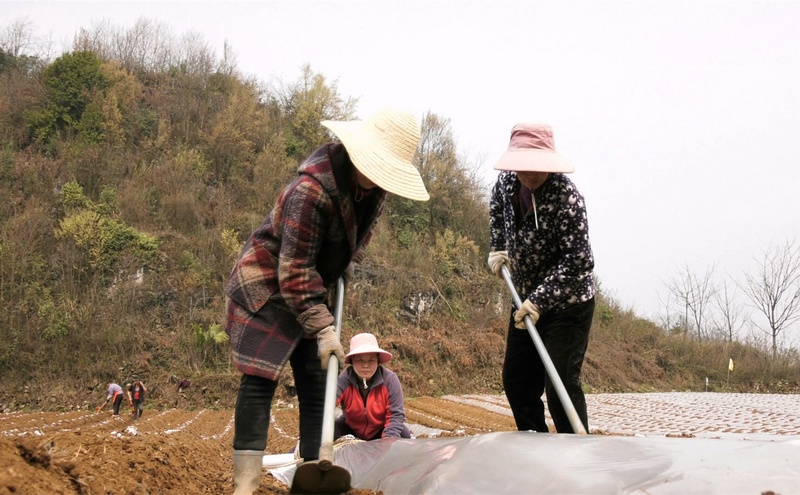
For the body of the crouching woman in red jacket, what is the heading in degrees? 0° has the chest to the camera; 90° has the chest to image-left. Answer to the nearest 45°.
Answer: approximately 0°

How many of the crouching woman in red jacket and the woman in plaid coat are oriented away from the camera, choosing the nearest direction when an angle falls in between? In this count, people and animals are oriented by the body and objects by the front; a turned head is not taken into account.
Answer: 0

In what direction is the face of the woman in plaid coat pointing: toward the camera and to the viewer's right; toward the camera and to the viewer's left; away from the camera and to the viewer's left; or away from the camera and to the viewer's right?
toward the camera and to the viewer's right

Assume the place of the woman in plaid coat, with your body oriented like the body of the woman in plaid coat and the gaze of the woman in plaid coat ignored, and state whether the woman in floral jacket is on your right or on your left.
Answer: on your left

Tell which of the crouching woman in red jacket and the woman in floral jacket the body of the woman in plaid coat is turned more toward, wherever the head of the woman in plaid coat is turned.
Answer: the woman in floral jacket

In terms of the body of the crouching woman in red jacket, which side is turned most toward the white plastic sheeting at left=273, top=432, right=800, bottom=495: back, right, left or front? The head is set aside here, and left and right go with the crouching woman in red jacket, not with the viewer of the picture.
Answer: front

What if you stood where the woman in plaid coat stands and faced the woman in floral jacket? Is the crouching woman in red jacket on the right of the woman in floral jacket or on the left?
left

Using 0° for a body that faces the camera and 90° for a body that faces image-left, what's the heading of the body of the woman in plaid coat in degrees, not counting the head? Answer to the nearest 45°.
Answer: approximately 315°

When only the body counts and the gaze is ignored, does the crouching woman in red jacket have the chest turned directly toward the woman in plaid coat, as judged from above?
yes

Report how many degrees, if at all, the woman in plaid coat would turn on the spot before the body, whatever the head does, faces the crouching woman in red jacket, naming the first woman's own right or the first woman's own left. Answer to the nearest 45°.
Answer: approximately 135° to the first woman's own left
